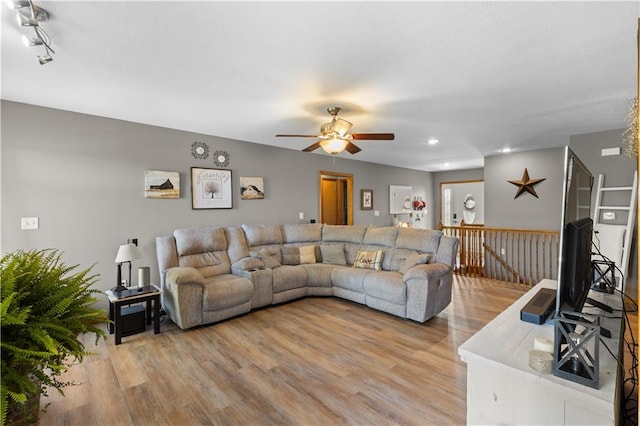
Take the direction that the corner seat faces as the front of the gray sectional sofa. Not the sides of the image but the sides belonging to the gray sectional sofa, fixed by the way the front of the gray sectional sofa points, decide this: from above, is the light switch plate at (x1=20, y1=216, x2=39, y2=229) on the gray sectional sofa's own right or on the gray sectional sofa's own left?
on the gray sectional sofa's own right

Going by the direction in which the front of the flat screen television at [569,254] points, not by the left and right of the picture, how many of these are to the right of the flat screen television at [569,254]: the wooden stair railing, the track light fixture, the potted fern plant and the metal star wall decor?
2

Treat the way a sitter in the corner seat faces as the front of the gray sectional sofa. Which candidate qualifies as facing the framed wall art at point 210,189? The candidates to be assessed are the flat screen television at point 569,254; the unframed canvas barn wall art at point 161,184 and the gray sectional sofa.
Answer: the flat screen television

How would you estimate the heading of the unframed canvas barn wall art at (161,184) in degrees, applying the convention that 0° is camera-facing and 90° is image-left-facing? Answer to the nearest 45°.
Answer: approximately 0°

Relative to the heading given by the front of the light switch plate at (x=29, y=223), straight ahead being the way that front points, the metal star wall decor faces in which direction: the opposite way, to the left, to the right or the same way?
to the right

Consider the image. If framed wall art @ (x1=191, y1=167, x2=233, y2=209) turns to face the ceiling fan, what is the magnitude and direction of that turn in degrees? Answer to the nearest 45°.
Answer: approximately 45° to its left

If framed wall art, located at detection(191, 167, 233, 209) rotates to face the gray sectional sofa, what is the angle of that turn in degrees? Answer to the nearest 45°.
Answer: approximately 45° to its left

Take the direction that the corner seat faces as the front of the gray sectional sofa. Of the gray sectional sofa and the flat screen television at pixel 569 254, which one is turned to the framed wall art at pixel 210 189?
the flat screen television

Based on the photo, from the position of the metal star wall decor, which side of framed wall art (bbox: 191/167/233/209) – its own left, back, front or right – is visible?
left

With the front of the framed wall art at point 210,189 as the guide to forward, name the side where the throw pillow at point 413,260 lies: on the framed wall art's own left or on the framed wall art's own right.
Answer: on the framed wall art's own left

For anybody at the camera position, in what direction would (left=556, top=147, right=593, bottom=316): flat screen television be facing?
facing to the left of the viewer

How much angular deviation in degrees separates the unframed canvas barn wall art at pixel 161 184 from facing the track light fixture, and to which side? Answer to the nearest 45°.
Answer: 0° — it already faces it

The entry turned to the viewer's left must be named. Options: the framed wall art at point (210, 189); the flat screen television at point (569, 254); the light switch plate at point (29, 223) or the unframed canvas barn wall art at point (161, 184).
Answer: the flat screen television
